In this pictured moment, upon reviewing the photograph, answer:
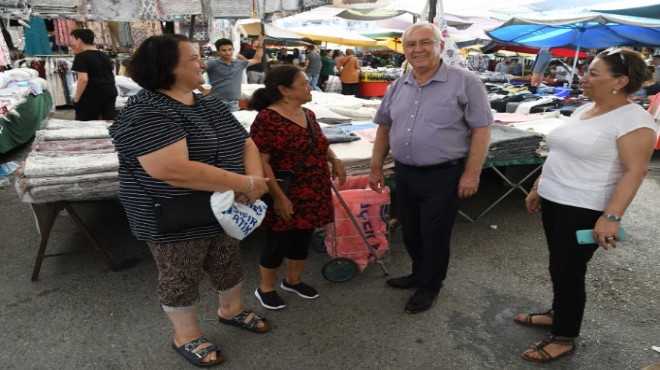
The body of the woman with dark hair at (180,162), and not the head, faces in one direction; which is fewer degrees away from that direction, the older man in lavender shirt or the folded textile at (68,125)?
the older man in lavender shirt

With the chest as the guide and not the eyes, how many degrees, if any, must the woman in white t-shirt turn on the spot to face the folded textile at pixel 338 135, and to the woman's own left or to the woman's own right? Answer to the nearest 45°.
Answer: approximately 90° to the woman's own right

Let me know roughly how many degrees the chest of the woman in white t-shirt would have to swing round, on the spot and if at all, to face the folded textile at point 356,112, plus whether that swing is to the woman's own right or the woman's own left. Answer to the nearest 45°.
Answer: approximately 90° to the woman's own right

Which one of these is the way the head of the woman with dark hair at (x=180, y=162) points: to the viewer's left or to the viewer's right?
to the viewer's right

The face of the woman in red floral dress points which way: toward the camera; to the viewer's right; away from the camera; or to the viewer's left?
to the viewer's right

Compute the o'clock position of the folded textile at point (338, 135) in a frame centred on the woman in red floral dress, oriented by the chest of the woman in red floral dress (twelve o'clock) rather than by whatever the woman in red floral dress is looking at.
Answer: The folded textile is roughly at 8 o'clock from the woman in red floral dress.

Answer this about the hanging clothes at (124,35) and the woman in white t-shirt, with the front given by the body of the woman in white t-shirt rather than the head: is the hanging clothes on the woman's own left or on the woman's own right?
on the woman's own right

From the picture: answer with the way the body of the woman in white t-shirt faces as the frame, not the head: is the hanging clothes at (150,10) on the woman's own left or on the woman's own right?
on the woman's own right

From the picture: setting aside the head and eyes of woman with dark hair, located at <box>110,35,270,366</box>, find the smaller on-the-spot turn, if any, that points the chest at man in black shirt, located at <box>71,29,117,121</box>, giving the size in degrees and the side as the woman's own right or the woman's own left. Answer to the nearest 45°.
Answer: approximately 135° to the woman's own left
